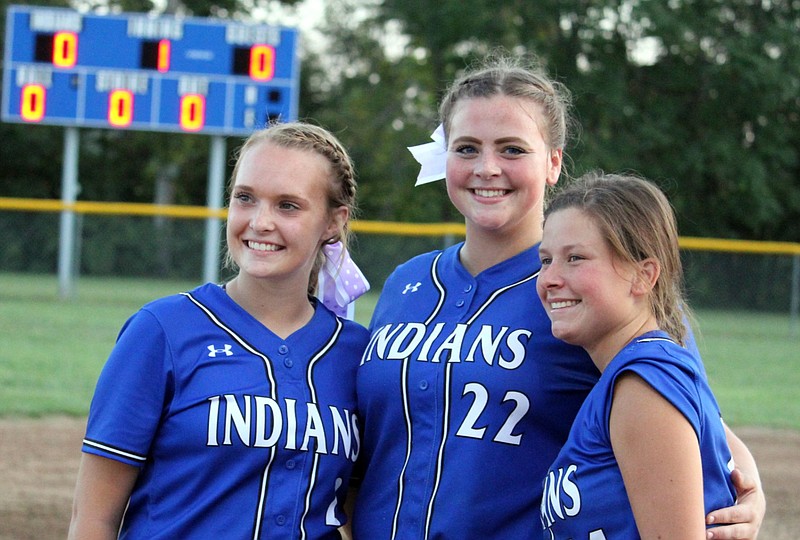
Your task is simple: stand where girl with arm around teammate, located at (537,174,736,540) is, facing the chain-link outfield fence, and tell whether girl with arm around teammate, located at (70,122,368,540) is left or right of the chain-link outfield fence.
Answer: left

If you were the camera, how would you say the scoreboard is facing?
facing the viewer

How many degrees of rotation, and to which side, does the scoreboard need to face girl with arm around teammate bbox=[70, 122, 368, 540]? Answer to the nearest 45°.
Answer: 0° — it already faces them

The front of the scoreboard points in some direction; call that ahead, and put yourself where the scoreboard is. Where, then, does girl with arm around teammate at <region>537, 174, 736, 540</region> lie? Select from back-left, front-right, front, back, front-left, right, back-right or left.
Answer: front

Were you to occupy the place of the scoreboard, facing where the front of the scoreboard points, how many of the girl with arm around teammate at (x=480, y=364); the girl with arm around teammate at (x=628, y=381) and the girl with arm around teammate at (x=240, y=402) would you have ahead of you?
3

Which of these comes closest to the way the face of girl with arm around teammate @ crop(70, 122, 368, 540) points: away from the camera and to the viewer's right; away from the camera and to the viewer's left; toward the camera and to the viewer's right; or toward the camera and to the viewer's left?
toward the camera and to the viewer's left

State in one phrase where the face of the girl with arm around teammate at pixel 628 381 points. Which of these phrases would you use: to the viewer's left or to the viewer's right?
to the viewer's left

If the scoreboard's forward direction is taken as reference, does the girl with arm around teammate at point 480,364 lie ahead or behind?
ahead
